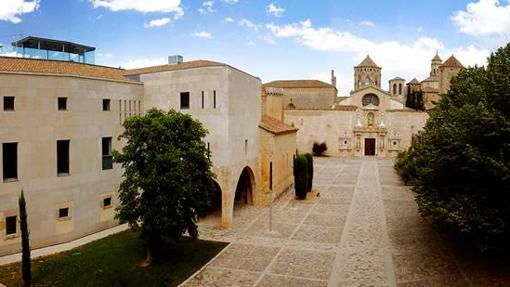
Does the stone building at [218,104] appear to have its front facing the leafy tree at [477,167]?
yes

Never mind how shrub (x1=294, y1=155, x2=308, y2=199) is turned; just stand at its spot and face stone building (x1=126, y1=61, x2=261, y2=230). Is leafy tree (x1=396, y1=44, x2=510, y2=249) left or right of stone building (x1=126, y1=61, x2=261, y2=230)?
left

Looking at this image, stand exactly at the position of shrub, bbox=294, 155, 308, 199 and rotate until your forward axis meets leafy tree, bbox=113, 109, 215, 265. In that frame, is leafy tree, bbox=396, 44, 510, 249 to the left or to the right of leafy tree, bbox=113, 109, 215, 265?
left

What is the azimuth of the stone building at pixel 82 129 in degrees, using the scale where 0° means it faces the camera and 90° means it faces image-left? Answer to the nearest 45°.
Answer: approximately 315°

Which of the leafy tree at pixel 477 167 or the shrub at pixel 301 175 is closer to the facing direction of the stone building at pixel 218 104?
the leafy tree

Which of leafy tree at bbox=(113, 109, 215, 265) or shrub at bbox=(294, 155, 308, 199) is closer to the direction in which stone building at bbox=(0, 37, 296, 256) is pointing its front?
the leafy tree
